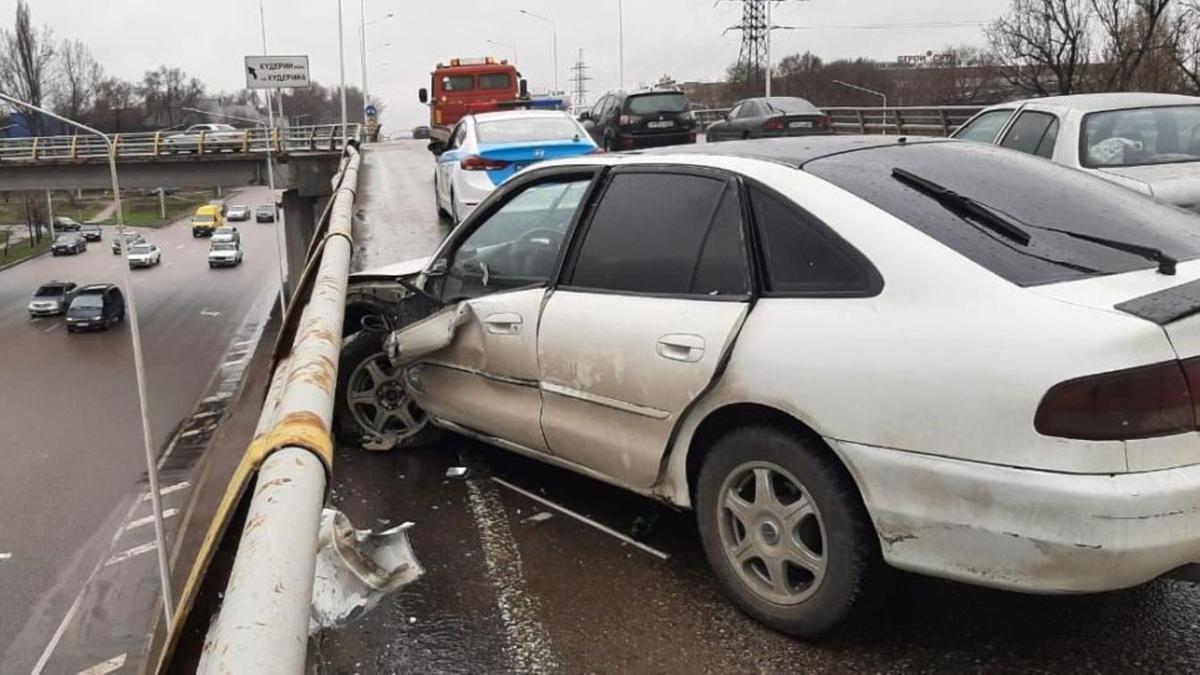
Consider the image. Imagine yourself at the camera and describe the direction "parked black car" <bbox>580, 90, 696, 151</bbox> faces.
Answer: facing away from the viewer and to the left of the viewer

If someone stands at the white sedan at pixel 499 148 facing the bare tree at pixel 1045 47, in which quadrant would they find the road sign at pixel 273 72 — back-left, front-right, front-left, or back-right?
front-left

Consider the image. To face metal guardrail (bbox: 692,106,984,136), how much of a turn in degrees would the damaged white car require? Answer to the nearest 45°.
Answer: approximately 45° to its right

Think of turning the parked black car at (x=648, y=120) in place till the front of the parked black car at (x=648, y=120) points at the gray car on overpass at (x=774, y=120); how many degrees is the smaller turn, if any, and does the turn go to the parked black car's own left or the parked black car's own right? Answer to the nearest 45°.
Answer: approximately 135° to the parked black car's own right

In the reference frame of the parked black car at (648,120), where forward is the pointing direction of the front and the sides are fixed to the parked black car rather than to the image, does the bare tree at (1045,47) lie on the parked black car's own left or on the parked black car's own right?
on the parked black car's own right

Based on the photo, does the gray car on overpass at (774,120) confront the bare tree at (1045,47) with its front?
no

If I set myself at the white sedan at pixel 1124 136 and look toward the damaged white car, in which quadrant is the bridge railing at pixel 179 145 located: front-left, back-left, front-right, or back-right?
back-right

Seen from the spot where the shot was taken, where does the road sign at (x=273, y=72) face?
facing the viewer

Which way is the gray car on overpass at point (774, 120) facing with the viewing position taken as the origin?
facing away from the viewer and to the left of the viewer

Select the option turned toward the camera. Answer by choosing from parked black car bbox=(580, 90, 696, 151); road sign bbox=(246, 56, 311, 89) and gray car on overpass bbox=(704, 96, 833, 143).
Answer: the road sign

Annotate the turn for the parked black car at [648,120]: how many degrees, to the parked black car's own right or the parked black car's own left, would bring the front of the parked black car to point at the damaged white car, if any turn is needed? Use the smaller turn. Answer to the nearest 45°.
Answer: approximately 135° to the parked black car's own left

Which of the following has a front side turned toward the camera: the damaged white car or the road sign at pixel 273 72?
the road sign
